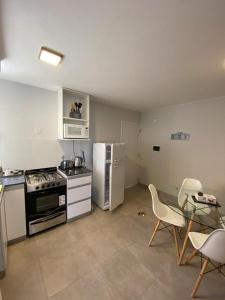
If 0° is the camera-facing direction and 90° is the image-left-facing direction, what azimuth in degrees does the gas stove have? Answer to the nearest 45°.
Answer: approximately 315°

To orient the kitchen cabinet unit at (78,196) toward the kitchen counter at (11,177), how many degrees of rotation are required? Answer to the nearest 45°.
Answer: approximately 135° to its right

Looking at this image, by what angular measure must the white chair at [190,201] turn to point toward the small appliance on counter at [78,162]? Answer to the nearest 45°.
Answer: approximately 135° to its right

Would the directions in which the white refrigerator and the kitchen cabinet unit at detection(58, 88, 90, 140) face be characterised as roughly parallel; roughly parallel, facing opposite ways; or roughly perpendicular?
roughly parallel

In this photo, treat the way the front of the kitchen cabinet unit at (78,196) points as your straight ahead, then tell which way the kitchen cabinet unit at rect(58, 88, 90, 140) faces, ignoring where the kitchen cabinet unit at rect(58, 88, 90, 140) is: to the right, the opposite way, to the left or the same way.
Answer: the same way

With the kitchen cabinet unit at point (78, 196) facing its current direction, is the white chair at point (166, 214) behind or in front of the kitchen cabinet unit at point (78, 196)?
in front

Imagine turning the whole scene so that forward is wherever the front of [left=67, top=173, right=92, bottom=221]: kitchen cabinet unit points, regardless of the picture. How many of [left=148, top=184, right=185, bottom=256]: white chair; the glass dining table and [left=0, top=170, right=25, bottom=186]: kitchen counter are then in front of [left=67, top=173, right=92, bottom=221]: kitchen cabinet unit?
2

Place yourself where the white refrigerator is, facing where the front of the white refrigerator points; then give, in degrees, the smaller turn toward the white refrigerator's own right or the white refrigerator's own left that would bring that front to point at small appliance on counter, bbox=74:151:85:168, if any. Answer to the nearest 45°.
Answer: approximately 135° to the white refrigerator's own right

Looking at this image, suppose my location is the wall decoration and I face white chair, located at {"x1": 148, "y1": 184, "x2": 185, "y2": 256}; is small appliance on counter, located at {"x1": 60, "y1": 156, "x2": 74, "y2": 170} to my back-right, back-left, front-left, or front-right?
front-right

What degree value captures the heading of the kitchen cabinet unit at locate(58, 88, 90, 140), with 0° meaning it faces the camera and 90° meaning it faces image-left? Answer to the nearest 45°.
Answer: approximately 315°

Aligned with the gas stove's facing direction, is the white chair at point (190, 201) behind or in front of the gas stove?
in front

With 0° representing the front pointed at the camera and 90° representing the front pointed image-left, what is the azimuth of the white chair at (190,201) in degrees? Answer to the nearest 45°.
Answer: approximately 315°

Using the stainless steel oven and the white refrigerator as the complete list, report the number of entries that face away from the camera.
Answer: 0

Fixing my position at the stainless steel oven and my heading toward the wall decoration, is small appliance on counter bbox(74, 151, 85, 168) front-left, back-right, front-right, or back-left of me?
front-left

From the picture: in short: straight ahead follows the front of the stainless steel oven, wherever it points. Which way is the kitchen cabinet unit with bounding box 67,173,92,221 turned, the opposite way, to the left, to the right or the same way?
the same way

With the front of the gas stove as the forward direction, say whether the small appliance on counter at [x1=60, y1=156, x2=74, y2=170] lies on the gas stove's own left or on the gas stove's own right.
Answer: on the gas stove's own left

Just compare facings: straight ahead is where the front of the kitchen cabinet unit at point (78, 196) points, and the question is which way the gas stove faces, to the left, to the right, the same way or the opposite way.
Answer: the same way

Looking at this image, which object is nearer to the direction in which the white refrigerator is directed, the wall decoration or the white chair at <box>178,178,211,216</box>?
the white chair

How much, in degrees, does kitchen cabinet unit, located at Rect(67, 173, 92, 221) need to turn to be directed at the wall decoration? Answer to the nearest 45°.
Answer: approximately 45° to its left
